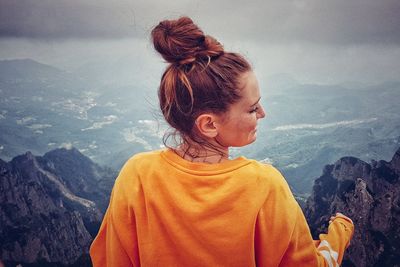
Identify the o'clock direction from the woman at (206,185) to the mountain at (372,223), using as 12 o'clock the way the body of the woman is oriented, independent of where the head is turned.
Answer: The mountain is roughly at 1 o'clock from the woman.

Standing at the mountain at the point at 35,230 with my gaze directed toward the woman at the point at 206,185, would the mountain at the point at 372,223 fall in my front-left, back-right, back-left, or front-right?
front-left

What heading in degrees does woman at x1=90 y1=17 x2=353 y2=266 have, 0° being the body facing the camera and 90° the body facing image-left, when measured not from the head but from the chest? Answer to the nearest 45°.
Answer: approximately 180°

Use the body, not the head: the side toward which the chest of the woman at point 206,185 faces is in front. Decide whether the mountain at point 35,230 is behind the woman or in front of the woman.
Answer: in front
